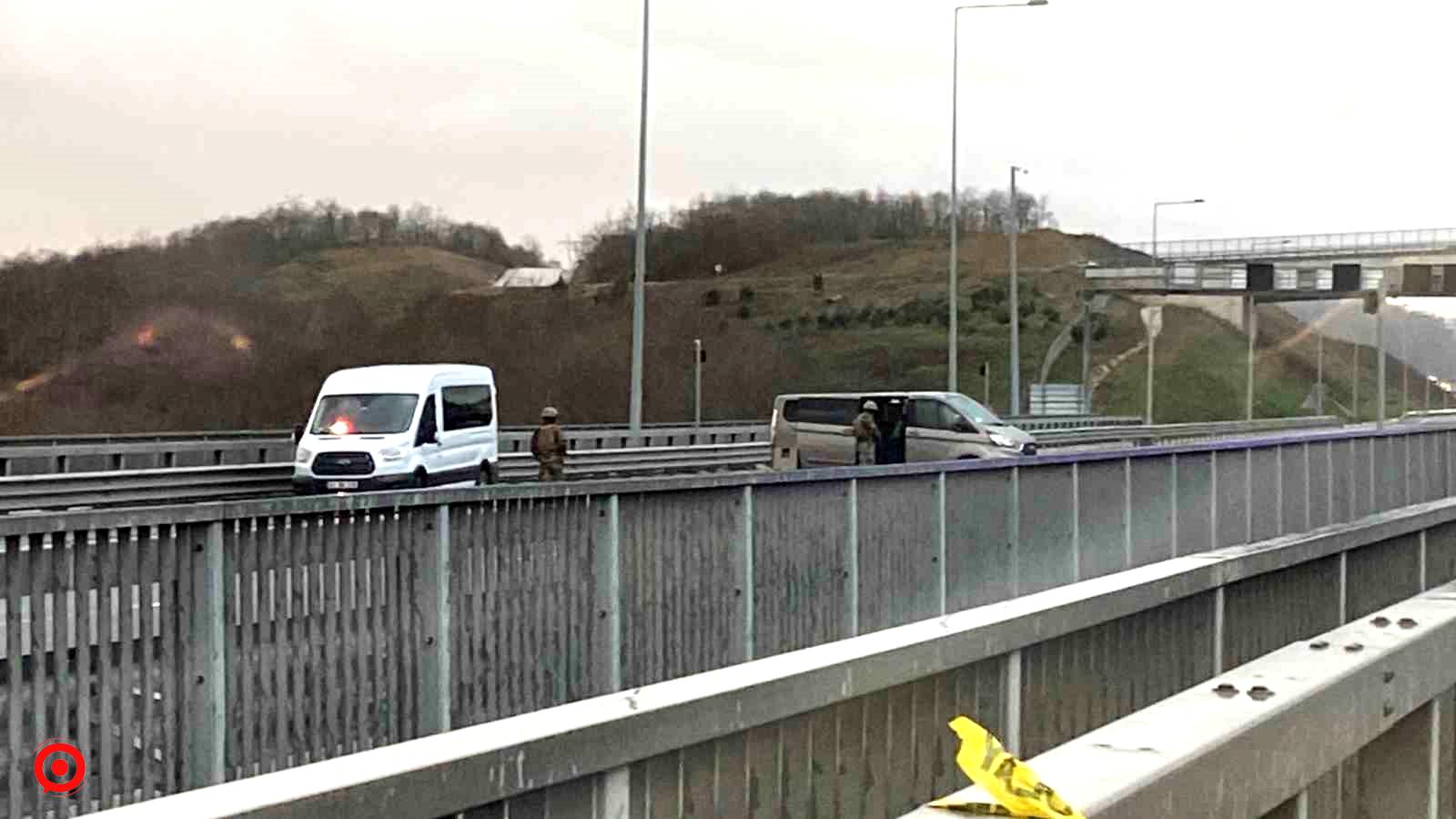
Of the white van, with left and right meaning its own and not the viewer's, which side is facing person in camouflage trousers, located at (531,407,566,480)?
left

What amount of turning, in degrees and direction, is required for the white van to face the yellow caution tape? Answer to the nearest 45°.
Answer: approximately 45° to its left

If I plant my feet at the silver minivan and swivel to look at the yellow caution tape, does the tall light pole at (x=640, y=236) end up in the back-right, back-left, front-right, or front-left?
back-right

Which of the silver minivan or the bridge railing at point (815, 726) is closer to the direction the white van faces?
the bridge railing

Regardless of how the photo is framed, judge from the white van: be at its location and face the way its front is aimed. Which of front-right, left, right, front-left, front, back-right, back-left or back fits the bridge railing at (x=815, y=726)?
front-left

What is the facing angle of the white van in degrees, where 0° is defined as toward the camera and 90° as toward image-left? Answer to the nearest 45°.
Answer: approximately 45°

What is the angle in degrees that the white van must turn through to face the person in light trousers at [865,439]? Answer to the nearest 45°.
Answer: approximately 135° to its left
